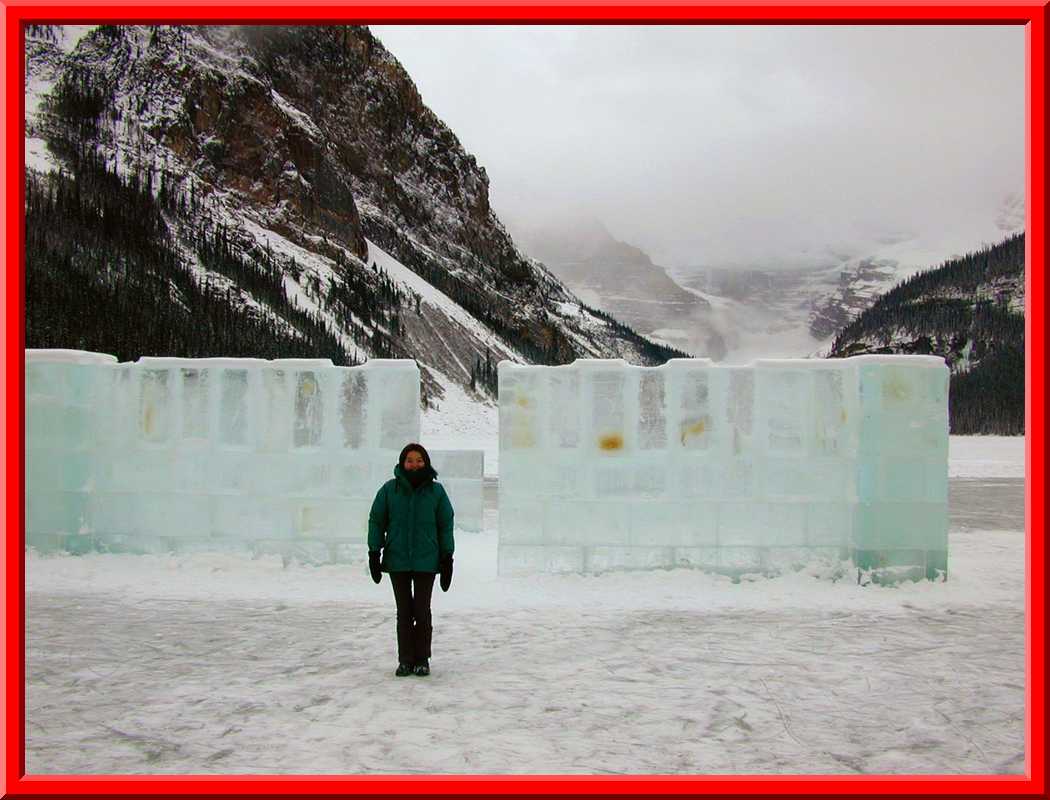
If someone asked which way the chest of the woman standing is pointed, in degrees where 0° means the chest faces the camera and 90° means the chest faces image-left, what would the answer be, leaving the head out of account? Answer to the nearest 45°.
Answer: approximately 0°

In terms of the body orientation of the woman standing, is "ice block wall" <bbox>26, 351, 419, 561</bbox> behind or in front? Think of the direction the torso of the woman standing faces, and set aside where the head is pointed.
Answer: behind

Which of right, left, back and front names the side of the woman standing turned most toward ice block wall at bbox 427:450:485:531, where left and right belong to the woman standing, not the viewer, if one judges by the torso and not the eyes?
back

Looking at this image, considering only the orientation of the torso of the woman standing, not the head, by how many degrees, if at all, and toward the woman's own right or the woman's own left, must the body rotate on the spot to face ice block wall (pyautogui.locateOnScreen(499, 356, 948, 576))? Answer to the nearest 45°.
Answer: approximately 135° to the woman's own left
